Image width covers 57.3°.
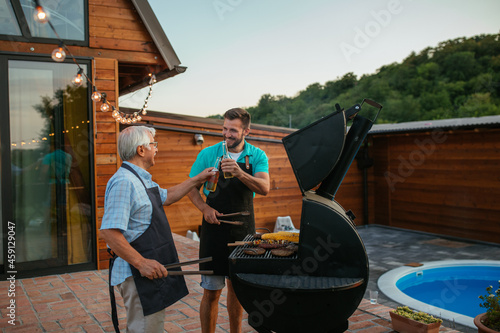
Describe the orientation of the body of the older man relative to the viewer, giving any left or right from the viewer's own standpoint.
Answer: facing to the right of the viewer

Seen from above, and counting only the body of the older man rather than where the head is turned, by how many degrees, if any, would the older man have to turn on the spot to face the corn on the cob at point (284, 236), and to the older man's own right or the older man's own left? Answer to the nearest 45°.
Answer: approximately 45° to the older man's own left

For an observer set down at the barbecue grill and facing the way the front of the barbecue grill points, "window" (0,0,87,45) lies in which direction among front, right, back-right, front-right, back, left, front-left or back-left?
front-right

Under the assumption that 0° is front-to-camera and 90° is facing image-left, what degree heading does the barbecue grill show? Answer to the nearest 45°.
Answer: approximately 90°

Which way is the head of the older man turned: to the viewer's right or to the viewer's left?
to the viewer's right

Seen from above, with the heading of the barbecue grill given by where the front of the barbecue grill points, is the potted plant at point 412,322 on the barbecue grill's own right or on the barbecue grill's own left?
on the barbecue grill's own right

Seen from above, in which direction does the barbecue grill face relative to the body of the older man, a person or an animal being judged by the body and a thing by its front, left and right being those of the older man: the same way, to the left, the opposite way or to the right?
the opposite way

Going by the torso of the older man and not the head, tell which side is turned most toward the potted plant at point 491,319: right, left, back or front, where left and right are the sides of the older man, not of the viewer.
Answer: front

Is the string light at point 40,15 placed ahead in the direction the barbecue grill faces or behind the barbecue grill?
ahead

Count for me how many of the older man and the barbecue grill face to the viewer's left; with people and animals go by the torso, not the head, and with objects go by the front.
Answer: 1
